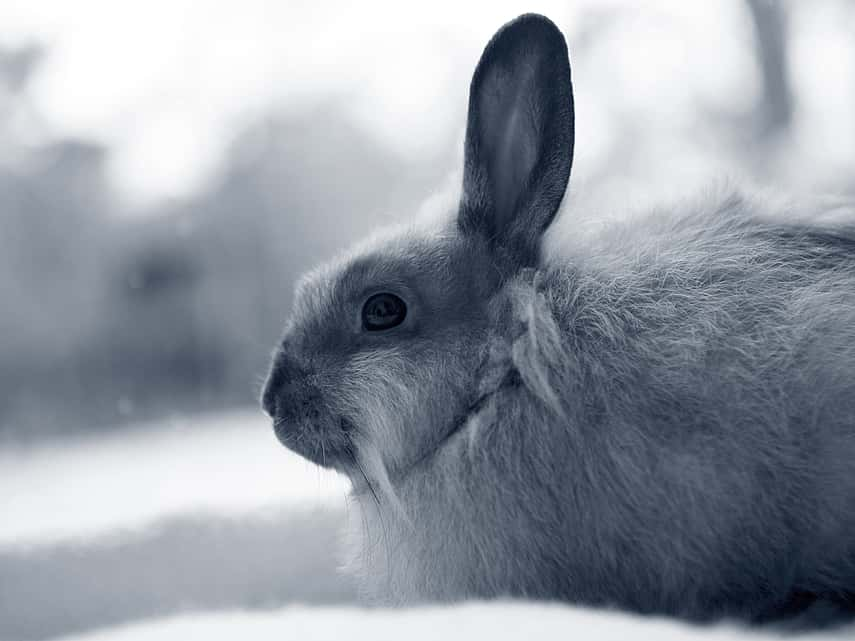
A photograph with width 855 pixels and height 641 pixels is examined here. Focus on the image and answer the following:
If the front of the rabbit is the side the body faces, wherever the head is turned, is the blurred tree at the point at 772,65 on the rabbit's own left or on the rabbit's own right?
on the rabbit's own right

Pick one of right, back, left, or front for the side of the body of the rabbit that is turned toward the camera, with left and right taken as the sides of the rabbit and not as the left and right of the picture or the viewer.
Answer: left
